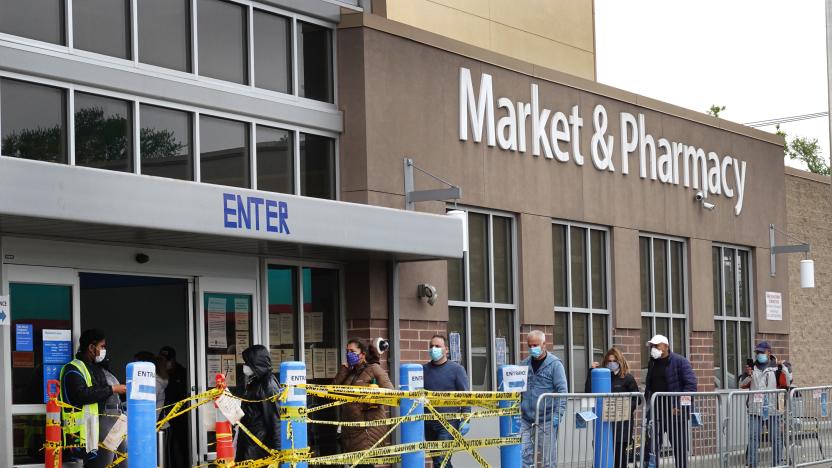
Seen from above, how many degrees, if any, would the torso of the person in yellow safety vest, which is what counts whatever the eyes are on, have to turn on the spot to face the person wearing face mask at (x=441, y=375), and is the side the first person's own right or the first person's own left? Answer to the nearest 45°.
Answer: approximately 45° to the first person's own left

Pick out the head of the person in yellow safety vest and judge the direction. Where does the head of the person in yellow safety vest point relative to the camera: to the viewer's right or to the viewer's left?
to the viewer's right

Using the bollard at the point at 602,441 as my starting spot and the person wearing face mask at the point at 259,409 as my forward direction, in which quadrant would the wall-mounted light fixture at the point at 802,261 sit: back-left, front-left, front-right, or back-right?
back-right

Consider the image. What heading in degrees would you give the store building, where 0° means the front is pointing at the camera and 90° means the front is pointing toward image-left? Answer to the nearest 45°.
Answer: approximately 315°

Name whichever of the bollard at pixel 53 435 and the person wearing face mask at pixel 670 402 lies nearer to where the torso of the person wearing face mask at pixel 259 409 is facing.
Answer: the bollard

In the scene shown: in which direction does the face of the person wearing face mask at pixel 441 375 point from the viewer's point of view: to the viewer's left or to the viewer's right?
to the viewer's left

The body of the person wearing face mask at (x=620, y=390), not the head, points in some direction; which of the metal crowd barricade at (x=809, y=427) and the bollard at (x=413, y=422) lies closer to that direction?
the bollard

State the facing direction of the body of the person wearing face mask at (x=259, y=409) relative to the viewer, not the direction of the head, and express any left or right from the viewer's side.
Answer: facing to the left of the viewer
